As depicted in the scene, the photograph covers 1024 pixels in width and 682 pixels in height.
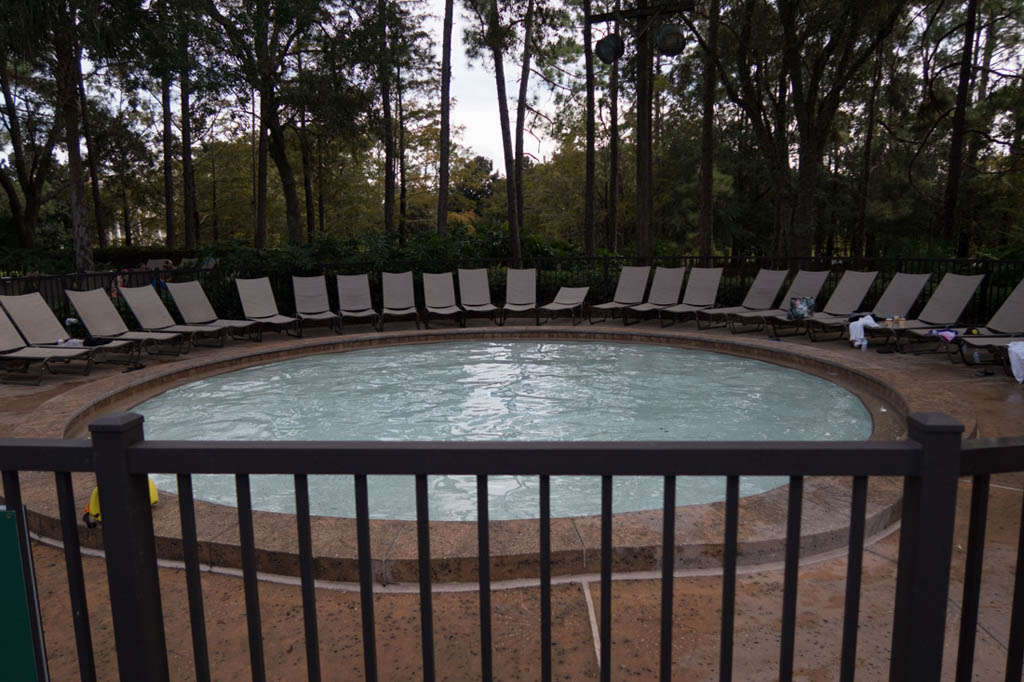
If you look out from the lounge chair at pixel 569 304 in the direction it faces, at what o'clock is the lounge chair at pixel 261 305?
the lounge chair at pixel 261 305 is roughly at 1 o'clock from the lounge chair at pixel 569 304.

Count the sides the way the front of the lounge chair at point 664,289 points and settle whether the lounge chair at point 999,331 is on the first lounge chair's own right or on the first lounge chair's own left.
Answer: on the first lounge chair's own left

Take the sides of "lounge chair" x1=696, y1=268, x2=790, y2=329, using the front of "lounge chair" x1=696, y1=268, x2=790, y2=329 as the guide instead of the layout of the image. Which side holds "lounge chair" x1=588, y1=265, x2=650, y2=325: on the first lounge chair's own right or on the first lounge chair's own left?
on the first lounge chair's own right

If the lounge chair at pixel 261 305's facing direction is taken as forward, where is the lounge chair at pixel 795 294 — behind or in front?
in front

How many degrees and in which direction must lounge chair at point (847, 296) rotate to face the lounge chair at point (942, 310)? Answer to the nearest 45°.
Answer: approximately 90° to its left

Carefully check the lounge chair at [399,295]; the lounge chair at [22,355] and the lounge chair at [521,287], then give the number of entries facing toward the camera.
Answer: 2

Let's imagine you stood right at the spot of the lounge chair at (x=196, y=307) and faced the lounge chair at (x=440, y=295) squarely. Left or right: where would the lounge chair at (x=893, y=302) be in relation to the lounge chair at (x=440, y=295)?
right

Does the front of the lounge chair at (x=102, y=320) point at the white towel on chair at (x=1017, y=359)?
yes

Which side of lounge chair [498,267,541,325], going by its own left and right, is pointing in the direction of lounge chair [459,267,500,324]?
right

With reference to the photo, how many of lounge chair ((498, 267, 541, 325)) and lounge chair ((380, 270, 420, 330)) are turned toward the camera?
2

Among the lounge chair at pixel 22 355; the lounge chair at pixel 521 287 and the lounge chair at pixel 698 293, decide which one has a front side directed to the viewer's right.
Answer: the lounge chair at pixel 22 355
